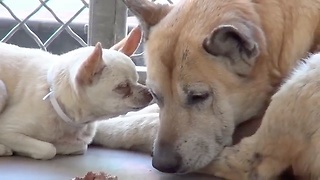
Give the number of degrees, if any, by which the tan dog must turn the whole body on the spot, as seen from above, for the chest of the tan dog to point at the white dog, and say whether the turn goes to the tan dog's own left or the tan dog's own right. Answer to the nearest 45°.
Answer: approximately 45° to the tan dog's own right

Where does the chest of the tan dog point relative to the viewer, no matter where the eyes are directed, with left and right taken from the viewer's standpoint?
facing the viewer and to the left of the viewer

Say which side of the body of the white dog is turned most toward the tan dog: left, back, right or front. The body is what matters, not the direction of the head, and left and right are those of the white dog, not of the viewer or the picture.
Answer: front

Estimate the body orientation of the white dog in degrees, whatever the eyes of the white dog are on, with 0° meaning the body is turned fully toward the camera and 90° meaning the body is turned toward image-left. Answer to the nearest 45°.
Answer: approximately 270°

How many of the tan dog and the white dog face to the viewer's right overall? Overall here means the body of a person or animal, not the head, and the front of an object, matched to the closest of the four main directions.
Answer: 1
